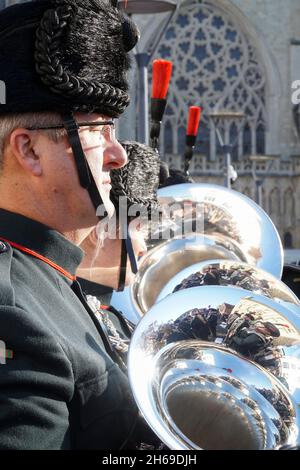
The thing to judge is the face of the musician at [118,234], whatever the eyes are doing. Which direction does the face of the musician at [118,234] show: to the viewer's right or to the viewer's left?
to the viewer's right

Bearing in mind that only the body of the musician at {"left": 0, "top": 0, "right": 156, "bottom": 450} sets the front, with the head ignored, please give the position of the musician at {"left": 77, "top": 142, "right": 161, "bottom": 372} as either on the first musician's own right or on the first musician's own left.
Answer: on the first musician's own left

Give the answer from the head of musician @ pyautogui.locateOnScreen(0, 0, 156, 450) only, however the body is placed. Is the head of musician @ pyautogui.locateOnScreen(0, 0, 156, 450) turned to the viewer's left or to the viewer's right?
to the viewer's right

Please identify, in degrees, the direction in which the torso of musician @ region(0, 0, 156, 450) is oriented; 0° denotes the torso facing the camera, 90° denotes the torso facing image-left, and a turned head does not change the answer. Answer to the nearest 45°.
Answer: approximately 270°
